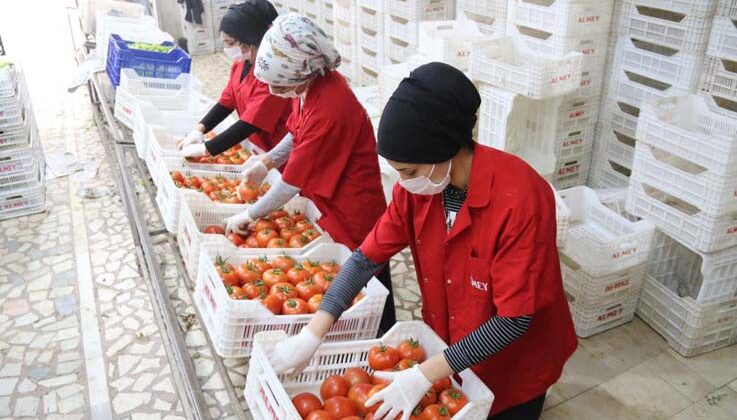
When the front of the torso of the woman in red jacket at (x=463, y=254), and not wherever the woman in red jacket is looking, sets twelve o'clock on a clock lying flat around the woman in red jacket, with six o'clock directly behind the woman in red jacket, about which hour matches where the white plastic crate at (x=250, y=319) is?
The white plastic crate is roughly at 2 o'clock from the woman in red jacket.

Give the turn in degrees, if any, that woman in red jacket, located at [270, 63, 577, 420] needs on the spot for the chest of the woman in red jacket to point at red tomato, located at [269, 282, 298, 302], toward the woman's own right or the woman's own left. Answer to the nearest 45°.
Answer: approximately 90° to the woman's own right

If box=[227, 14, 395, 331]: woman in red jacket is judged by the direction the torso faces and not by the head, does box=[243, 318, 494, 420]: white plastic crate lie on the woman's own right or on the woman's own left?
on the woman's own left

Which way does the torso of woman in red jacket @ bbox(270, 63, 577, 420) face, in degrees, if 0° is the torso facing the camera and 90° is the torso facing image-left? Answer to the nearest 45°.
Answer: approximately 45°

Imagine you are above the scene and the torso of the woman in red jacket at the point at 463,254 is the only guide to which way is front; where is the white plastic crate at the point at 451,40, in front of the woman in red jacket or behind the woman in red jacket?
behind

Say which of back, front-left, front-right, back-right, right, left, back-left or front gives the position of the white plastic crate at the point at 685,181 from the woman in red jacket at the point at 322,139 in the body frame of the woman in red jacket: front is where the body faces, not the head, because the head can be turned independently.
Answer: back

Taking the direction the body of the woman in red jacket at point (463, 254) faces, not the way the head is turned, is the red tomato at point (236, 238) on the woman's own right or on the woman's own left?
on the woman's own right

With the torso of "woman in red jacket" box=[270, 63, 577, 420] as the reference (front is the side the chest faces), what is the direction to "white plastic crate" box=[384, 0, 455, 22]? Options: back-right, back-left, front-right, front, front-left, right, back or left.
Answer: back-right

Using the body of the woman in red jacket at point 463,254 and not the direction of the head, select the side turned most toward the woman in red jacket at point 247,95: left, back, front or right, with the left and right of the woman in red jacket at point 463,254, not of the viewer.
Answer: right

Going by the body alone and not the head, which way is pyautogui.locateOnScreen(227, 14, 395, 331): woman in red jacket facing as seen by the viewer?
to the viewer's left

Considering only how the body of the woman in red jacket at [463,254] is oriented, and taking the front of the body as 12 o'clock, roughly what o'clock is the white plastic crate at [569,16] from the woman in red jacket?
The white plastic crate is roughly at 5 o'clock from the woman in red jacket.
